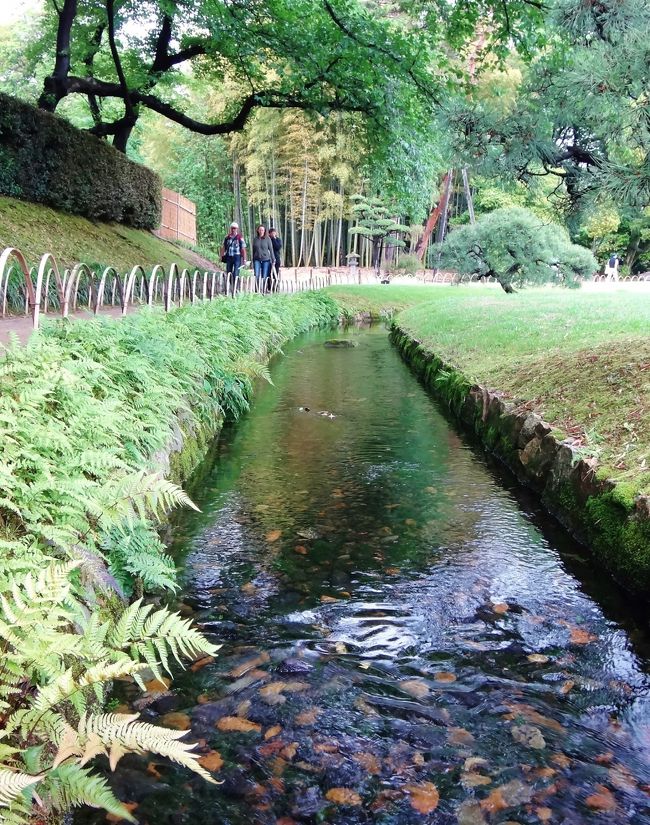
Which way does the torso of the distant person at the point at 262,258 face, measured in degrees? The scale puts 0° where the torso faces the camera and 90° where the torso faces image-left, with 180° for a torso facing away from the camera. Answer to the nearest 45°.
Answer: approximately 0°

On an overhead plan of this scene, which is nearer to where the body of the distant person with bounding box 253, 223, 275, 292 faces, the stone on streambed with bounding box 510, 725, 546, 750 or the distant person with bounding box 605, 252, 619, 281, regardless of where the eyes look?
the stone on streambed

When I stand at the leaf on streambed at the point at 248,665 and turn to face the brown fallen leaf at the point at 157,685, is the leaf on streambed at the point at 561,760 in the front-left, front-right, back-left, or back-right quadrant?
back-left

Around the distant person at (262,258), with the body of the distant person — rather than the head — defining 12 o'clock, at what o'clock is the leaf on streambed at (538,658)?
The leaf on streambed is roughly at 12 o'clock from the distant person.

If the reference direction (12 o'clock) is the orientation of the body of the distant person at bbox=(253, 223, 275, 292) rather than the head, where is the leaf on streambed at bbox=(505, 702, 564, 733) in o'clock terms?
The leaf on streambed is roughly at 12 o'clock from the distant person.

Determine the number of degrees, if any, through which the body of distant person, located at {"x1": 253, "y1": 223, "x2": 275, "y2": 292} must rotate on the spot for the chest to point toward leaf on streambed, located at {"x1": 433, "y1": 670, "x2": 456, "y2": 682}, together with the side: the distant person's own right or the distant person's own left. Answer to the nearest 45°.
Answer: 0° — they already face it

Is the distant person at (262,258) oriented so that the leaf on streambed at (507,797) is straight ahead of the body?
yes

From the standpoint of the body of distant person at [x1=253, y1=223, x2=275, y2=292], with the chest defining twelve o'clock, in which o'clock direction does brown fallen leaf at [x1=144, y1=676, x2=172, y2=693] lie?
The brown fallen leaf is roughly at 12 o'clock from the distant person.

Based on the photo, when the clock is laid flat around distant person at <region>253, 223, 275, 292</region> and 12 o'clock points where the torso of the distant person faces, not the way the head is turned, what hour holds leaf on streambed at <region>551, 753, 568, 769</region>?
The leaf on streambed is roughly at 12 o'clock from the distant person.

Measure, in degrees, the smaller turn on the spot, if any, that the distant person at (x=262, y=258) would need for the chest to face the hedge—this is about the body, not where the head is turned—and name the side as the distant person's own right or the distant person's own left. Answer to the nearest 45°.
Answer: approximately 45° to the distant person's own right

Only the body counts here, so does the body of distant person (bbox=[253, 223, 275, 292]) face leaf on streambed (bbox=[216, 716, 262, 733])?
yes

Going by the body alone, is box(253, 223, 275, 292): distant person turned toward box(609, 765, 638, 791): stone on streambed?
yes
